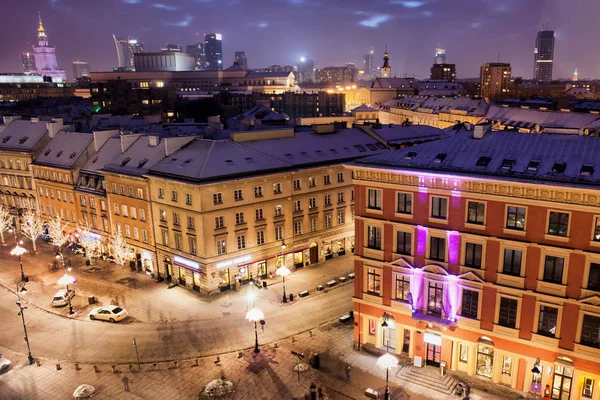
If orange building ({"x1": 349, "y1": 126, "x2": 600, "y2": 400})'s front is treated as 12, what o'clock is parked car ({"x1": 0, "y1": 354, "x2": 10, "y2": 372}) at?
The parked car is roughly at 1 o'clock from the orange building.

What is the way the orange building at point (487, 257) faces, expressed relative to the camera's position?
facing the viewer and to the left of the viewer
